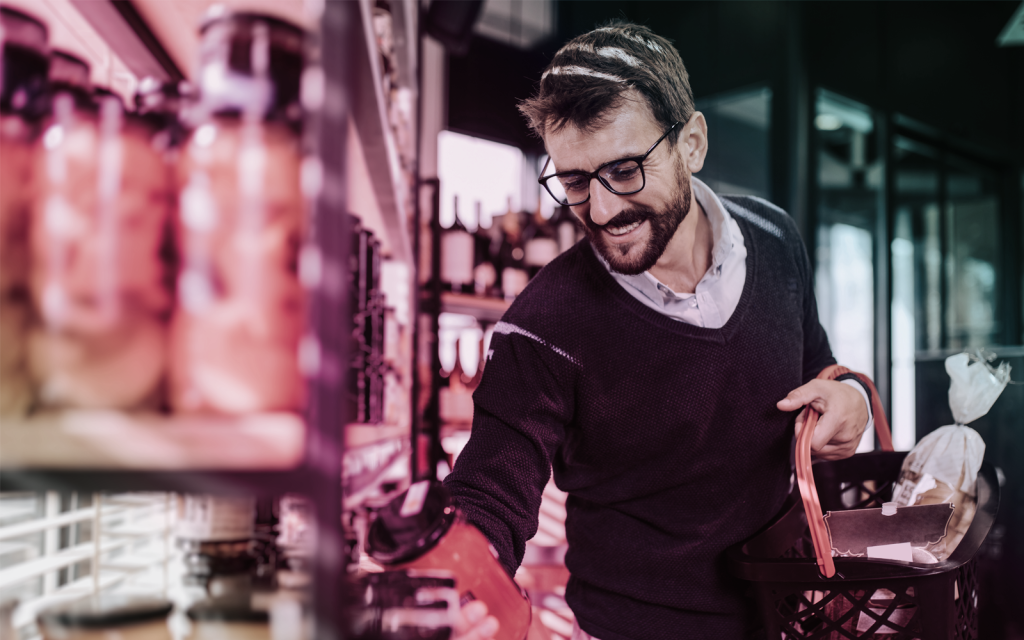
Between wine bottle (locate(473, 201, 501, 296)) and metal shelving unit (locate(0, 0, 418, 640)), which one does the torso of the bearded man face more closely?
the metal shelving unit

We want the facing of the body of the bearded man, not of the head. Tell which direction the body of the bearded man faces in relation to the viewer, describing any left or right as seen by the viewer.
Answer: facing the viewer

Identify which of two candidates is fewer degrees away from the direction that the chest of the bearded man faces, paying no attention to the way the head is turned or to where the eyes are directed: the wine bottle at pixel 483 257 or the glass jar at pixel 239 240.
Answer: the glass jar

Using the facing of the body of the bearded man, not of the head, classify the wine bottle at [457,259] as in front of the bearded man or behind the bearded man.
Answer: behind

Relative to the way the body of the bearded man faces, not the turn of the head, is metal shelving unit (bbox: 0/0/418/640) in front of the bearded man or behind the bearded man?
in front

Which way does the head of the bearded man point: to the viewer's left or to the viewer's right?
to the viewer's left

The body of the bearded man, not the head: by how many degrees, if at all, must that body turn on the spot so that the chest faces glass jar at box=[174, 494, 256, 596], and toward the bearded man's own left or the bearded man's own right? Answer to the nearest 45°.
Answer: approximately 45° to the bearded man's own right

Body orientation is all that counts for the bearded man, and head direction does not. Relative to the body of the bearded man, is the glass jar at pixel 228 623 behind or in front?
in front

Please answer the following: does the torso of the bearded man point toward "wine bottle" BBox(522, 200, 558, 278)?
no
